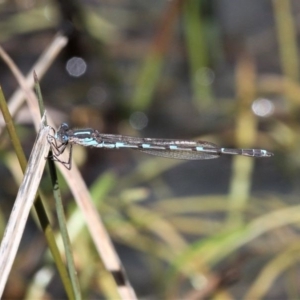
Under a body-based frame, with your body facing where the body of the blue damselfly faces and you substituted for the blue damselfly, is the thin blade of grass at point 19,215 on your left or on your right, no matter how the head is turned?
on your left

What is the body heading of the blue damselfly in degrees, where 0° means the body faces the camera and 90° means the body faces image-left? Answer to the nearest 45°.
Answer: approximately 90°
